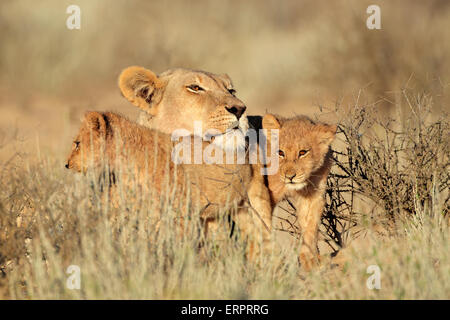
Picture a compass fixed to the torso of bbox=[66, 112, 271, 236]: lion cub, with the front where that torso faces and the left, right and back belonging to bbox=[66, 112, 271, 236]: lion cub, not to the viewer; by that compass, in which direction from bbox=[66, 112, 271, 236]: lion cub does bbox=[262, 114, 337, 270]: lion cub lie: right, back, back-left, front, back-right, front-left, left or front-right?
back-right

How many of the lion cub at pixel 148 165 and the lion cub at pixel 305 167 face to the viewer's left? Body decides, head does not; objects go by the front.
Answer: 1

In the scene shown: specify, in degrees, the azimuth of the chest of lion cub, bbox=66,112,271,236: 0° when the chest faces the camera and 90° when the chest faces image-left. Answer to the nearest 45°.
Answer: approximately 90°

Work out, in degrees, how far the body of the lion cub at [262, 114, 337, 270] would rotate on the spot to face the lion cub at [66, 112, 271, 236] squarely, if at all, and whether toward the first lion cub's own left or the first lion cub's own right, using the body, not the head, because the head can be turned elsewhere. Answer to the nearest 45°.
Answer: approximately 45° to the first lion cub's own right

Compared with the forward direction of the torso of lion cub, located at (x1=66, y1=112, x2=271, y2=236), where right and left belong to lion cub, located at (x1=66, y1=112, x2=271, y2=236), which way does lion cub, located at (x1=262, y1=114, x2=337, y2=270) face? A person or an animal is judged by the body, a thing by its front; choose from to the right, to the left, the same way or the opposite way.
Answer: to the left

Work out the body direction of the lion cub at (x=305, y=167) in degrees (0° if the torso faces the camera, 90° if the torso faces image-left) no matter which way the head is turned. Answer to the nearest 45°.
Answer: approximately 0°
